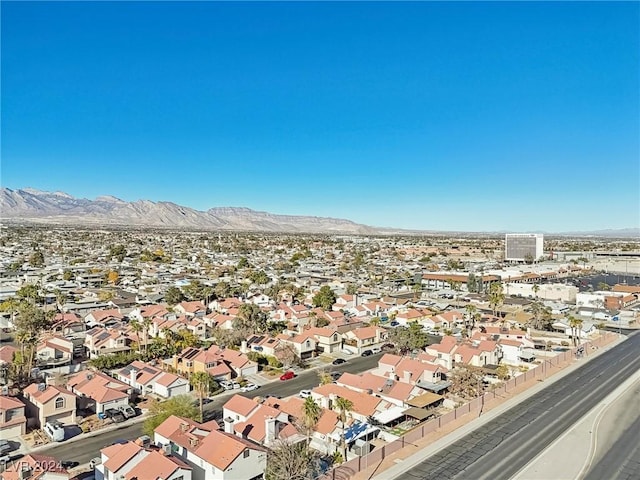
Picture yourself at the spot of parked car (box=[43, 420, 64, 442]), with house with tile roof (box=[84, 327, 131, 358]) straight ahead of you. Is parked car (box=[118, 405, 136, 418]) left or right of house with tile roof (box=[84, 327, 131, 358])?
right

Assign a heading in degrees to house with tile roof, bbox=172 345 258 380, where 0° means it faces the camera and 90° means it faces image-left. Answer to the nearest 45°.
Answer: approximately 315°

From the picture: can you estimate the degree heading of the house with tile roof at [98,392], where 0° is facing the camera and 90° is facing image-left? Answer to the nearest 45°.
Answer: approximately 315°

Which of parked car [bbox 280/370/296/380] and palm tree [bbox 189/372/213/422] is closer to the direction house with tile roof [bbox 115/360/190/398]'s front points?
the palm tree

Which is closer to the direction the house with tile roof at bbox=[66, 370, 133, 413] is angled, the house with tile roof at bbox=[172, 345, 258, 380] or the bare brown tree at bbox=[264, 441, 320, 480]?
the bare brown tree

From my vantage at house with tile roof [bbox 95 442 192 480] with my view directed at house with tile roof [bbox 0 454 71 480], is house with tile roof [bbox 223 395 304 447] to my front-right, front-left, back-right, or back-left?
back-right

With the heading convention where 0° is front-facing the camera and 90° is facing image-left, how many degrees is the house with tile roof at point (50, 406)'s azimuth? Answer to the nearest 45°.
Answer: approximately 315°

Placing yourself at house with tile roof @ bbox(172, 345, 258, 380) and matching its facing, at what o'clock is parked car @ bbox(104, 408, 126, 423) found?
The parked car is roughly at 3 o'clock from the house with tile roof.

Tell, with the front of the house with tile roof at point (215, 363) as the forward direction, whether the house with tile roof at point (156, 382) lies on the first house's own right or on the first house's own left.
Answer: on the first house's own right

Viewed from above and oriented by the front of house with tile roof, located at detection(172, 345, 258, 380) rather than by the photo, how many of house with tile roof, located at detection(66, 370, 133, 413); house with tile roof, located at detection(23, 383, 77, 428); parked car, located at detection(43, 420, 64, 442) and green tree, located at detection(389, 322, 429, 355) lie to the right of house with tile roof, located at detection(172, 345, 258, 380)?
3
